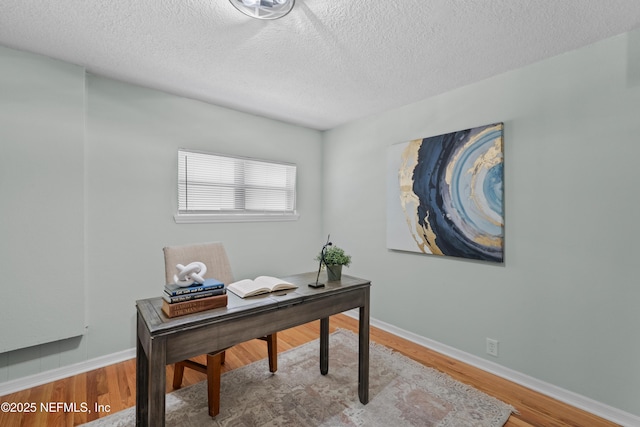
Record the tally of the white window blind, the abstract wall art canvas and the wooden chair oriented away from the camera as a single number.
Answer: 0

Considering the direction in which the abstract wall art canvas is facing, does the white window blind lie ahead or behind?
ahead

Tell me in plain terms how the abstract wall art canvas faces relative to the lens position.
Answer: facing the viewer and to the left of the viewer

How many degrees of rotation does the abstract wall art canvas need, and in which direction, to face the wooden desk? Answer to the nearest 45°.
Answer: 0° — it already faces it

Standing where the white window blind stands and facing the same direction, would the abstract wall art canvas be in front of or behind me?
in front

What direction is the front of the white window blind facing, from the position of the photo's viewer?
facing the viewer and to the right of the viewer

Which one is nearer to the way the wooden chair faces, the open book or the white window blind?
the open book

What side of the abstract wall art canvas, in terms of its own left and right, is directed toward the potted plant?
front

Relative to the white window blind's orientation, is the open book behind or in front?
in front
